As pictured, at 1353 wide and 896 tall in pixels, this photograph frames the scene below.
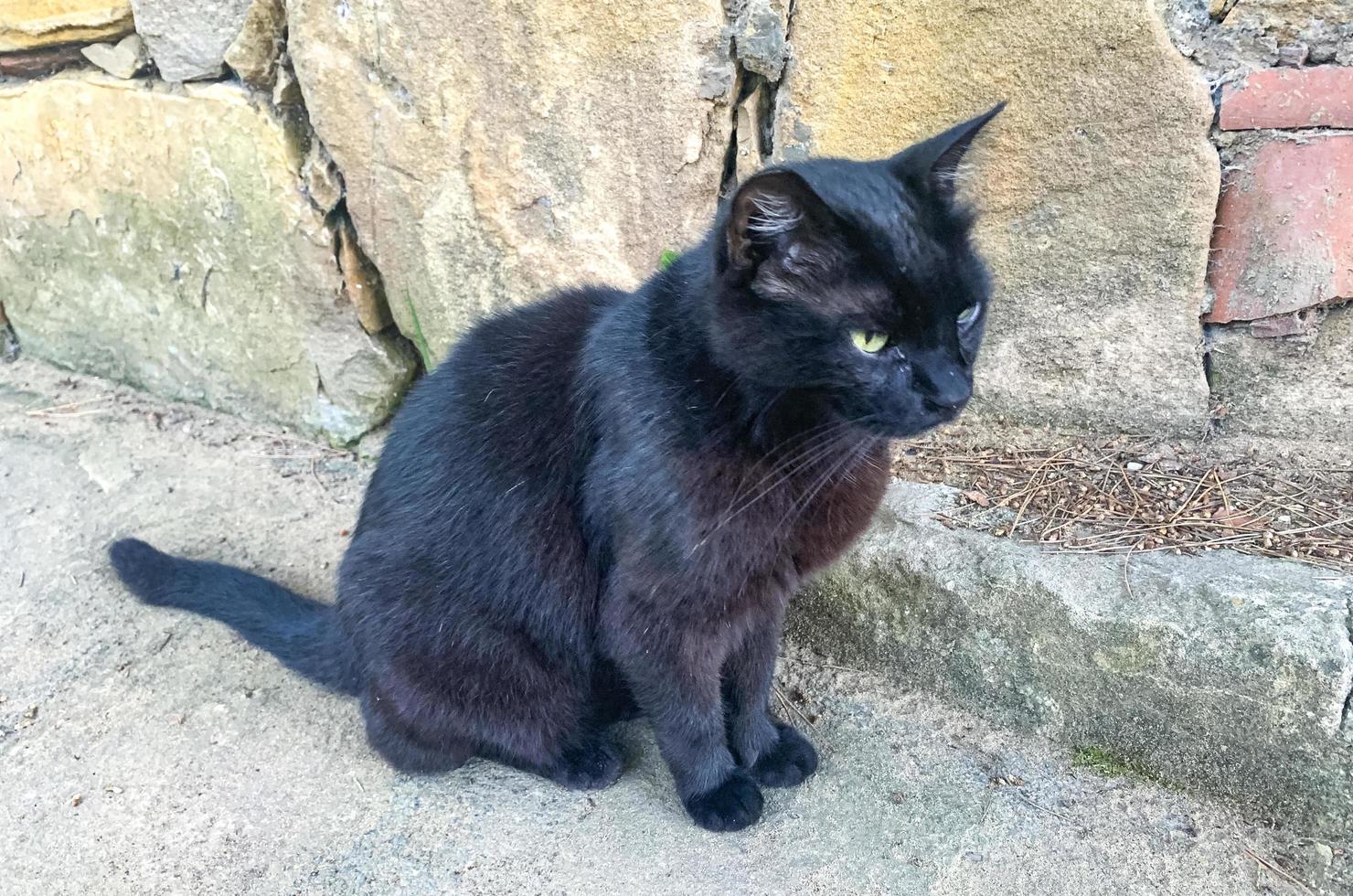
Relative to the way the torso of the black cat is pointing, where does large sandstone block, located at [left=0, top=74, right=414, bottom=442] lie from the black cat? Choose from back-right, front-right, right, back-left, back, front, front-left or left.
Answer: back

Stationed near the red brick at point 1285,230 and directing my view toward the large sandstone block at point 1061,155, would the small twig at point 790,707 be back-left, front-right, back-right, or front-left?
front-left

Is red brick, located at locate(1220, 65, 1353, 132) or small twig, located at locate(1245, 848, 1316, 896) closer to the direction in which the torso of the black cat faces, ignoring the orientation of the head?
the small twig

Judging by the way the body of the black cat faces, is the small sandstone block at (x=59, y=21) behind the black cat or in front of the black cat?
behind

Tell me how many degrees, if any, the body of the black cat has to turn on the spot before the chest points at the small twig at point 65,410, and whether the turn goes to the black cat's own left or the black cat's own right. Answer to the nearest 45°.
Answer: approximately 180°

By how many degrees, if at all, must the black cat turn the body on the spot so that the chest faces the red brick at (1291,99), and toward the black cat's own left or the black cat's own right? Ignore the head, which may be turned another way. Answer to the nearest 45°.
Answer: approximately 45° to the black cat's own left

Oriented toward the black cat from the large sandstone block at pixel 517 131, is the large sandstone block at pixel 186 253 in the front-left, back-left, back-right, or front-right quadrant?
back-right

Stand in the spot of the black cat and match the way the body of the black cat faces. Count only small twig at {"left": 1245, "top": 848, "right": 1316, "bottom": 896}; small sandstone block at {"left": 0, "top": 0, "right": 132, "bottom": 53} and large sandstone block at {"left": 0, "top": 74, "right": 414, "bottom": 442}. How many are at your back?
2

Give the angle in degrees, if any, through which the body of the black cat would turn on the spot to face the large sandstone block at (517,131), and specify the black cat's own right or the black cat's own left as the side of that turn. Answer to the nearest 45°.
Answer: approximately 135° to the black cat's own left

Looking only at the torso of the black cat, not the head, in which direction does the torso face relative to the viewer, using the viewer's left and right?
facing the viewer and to the right of the viewer

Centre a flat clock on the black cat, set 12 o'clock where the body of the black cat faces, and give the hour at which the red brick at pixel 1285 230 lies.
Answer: The red brick is roughly at 10 o'clock from the black cat.

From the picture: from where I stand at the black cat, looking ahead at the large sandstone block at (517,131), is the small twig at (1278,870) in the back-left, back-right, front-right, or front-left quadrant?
back-right

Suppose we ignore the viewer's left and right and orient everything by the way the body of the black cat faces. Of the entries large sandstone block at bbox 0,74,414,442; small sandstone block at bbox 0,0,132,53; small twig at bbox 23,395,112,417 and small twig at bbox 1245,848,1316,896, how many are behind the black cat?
3

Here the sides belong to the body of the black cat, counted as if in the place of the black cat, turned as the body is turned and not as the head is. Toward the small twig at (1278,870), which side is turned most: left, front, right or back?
front

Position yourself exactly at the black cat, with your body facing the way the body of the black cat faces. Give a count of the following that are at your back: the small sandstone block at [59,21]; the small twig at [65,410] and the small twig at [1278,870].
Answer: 2

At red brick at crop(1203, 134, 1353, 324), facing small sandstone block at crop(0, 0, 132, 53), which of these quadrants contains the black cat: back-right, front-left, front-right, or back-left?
front-left
